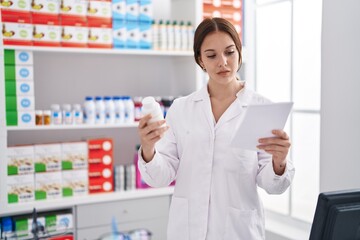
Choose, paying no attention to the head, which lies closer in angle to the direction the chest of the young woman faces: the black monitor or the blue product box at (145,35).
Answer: the black monitor

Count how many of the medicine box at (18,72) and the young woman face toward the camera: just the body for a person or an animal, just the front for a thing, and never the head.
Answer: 2
